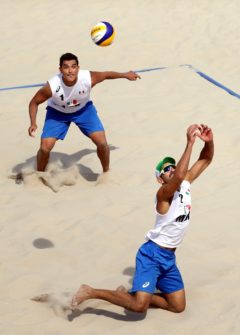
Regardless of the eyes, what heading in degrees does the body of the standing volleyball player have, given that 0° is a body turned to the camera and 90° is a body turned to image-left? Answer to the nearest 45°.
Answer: approximately 0°
